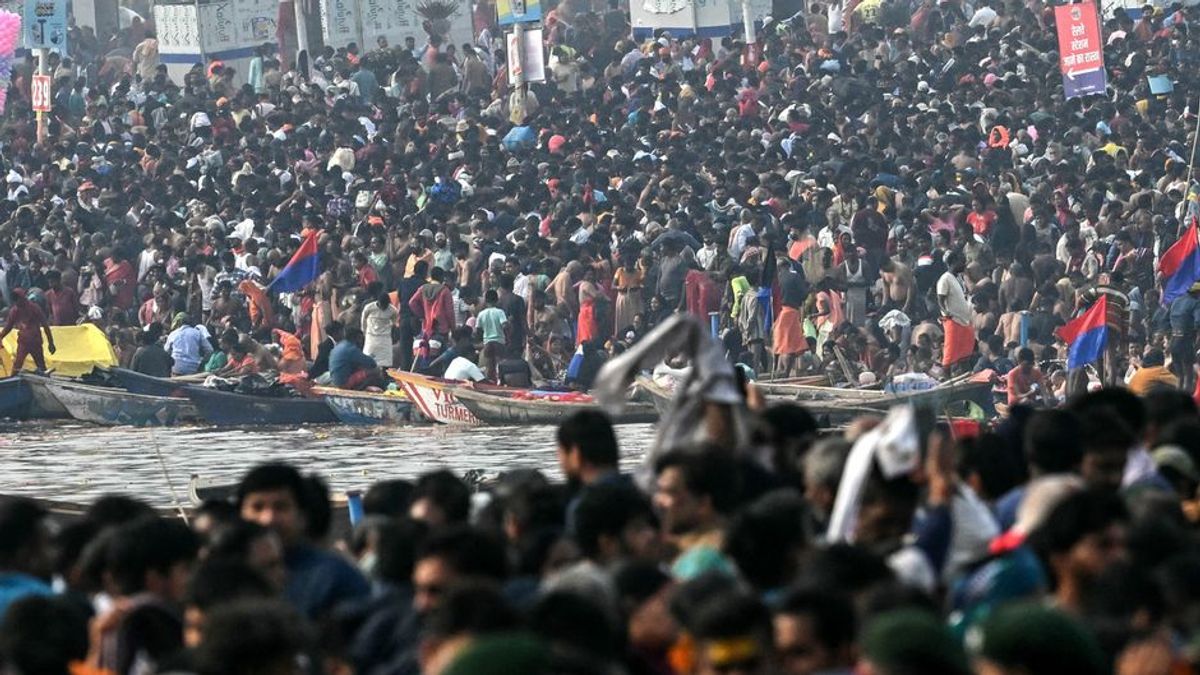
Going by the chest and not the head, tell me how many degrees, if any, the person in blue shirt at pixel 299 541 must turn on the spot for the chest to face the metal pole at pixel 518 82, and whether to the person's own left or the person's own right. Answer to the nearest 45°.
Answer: approximately 135° to the person's own right

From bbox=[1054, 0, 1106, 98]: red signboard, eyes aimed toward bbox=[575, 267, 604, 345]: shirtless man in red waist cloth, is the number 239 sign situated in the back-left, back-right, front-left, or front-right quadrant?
front-right

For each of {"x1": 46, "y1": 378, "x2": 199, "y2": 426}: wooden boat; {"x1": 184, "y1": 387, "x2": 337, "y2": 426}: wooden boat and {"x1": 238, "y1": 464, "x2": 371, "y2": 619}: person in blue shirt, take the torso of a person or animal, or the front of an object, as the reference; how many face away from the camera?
0

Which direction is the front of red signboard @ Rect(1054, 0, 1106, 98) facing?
toward the camera

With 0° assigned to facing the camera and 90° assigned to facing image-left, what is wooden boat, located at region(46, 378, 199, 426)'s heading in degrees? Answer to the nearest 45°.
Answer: approximately 90°

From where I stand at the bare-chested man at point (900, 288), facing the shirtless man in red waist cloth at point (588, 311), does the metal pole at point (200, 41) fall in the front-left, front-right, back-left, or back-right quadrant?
front-right

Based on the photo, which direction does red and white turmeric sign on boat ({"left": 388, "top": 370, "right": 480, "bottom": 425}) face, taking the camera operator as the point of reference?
facing the viewer and to the left of the viewer

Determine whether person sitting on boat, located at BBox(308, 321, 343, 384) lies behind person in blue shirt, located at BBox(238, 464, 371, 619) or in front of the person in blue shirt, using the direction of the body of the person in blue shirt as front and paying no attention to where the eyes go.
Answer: behind

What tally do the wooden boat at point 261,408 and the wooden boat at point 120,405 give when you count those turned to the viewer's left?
2
